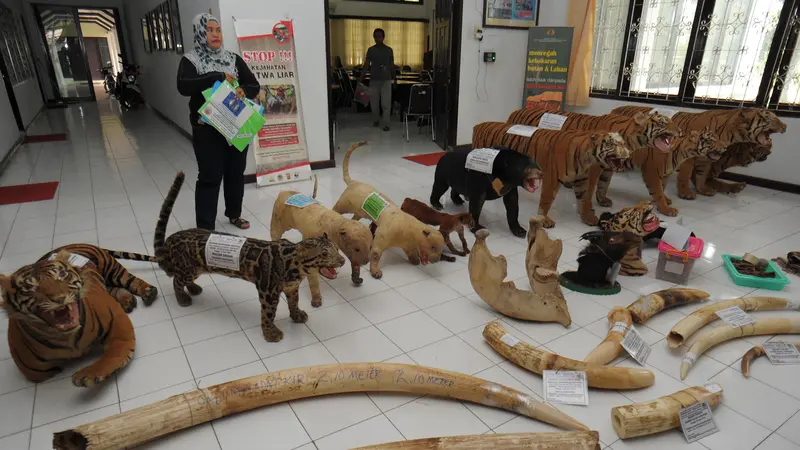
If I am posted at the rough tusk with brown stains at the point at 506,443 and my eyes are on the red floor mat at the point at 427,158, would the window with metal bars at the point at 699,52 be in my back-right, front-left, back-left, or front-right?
front-right

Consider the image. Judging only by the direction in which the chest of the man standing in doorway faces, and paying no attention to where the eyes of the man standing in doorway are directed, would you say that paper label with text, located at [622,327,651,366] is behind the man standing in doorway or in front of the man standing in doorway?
in front

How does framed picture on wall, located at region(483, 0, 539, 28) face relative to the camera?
toward the camera

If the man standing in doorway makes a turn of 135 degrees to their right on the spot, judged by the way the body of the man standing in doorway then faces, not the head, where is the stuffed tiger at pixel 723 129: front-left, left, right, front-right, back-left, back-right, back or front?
back

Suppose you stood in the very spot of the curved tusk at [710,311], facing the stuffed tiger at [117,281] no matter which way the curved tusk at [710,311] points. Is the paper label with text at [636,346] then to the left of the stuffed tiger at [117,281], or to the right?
left

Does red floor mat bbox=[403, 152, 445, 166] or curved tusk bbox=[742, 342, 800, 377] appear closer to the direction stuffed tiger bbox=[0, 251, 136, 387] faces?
the curved tusk

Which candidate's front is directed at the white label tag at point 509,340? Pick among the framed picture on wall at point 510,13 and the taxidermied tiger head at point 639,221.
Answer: the framed picture on wall

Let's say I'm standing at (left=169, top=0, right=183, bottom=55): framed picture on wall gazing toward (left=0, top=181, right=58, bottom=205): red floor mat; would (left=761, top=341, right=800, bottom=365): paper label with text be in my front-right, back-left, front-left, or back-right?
front-left

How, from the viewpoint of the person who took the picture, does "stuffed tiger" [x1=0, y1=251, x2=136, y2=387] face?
facing the viewer

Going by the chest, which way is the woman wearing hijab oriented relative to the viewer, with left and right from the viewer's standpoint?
facing the viewer and to the right of the viewer

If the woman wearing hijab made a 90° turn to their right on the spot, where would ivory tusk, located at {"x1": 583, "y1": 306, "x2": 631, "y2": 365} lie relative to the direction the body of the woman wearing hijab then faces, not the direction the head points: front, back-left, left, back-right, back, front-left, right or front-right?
left

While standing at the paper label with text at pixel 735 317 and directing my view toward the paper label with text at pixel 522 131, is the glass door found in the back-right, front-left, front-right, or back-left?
front-left

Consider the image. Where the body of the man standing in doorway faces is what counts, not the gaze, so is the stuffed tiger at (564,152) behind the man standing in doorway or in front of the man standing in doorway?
in front

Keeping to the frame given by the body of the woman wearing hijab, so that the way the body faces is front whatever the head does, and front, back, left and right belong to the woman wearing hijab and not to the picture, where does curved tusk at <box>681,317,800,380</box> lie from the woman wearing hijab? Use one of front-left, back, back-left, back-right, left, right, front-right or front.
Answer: front

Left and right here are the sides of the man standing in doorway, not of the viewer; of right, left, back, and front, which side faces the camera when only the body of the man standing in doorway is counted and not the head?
front
